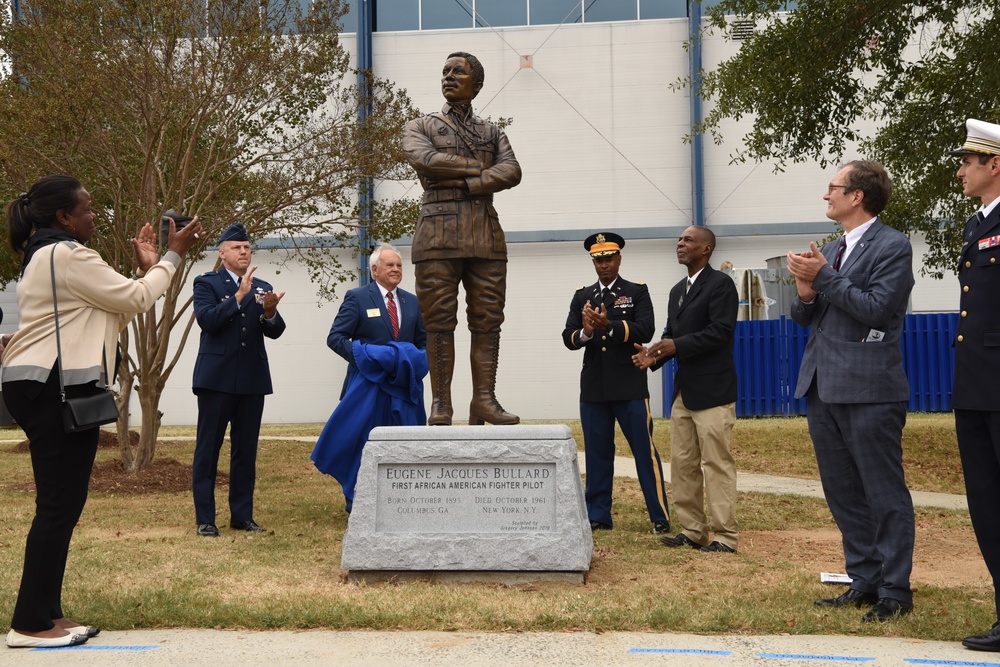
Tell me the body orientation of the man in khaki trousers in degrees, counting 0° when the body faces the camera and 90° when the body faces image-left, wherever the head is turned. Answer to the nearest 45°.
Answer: approximately 45°

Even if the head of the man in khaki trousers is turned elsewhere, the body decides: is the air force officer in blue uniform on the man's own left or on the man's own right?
on the man's own right

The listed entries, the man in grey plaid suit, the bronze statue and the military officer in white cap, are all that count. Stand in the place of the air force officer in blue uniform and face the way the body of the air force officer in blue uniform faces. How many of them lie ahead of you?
3

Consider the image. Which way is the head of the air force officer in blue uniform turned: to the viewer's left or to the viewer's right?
to the viewer's right

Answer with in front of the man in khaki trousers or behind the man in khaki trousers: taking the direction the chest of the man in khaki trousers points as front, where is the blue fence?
behind

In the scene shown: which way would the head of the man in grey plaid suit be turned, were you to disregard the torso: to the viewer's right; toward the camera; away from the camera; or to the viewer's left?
to the viewer's left

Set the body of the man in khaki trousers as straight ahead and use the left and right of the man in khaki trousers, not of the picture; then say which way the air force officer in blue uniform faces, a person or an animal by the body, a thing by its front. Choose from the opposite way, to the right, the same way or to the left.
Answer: to the left

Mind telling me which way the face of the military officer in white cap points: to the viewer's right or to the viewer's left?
to the viewer's left

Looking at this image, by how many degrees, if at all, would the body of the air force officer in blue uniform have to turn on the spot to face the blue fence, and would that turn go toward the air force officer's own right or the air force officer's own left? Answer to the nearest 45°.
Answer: approximately 90° to the air force officer's own left

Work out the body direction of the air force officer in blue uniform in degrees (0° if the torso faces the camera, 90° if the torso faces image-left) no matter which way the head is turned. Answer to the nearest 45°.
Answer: approximately 315°

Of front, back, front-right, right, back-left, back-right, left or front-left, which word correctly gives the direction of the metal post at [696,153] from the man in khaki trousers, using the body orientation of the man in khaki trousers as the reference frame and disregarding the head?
back-right
